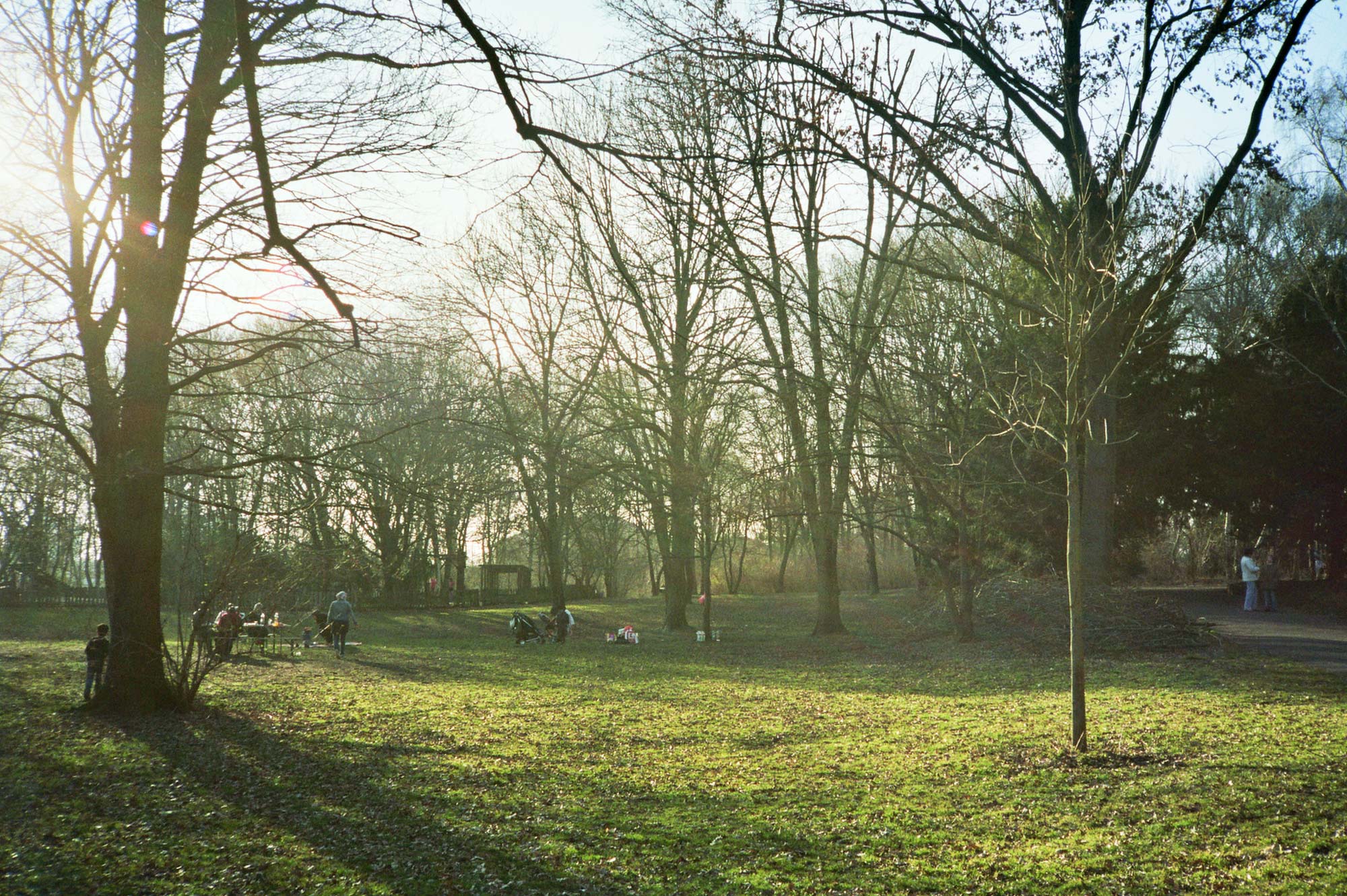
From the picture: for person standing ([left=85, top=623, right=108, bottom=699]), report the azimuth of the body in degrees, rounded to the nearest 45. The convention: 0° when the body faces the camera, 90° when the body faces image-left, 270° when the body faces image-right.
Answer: approximately 270°
